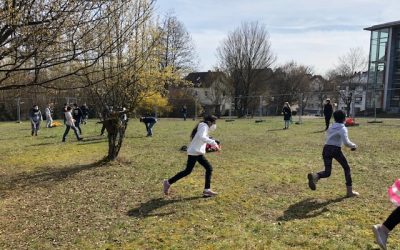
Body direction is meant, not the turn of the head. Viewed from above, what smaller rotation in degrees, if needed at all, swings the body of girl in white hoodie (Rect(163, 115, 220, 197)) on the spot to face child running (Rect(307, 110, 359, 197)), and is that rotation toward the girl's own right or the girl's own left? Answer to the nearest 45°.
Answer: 0° — they already face them

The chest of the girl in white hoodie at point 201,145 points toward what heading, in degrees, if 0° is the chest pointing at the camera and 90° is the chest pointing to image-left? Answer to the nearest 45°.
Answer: approximately 270°

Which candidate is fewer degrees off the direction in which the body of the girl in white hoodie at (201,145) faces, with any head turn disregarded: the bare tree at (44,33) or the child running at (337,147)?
the child running
